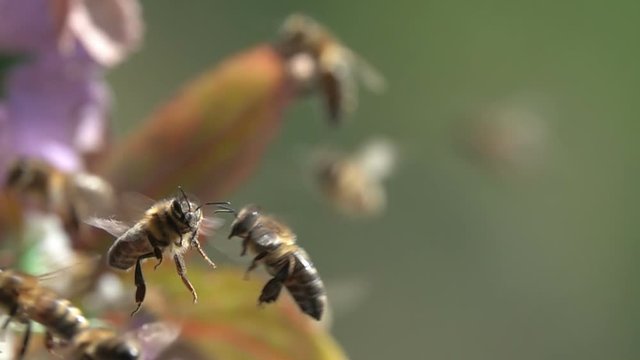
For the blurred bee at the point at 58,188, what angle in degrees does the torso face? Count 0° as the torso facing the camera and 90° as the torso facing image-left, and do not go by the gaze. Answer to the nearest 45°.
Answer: approximately 90°

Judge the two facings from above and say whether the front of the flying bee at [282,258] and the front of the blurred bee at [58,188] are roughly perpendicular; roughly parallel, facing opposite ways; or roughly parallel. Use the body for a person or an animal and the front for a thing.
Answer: roughly parallel

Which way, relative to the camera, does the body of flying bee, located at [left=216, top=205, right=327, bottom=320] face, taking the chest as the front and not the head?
to the viewer's left

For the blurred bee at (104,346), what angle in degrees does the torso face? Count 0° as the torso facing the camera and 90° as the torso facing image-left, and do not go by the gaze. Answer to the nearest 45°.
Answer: approximately 90°

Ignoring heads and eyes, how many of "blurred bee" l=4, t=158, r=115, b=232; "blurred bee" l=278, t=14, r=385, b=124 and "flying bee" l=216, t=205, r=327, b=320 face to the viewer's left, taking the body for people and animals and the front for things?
3

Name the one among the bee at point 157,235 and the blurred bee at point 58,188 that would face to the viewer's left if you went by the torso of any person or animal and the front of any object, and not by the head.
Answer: the blurred bee

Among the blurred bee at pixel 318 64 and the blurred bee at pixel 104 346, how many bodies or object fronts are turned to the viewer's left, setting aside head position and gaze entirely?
2

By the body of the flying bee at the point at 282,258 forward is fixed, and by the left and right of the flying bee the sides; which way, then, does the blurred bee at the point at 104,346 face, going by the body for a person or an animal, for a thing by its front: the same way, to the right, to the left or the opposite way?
the same way

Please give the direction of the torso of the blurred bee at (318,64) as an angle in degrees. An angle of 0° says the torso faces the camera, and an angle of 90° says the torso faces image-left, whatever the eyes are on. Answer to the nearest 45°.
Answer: approximately 90°

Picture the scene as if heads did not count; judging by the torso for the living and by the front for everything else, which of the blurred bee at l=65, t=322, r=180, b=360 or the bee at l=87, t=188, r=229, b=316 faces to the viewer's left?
the blurred bee
